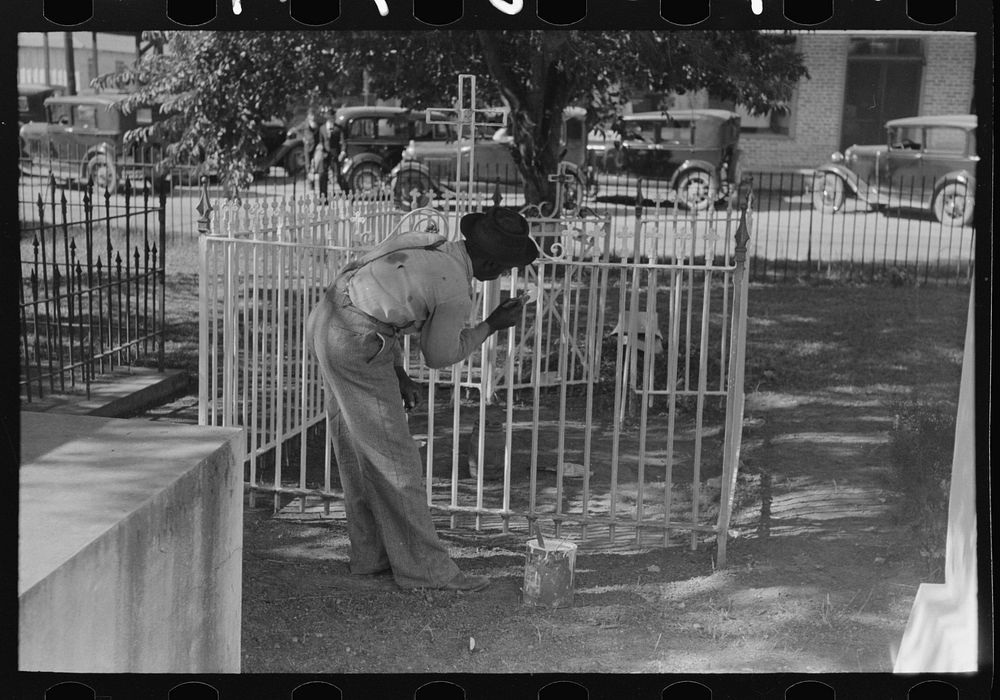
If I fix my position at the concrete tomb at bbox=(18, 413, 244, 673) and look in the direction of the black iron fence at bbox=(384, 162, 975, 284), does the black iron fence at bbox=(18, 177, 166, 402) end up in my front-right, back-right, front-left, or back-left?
front-left

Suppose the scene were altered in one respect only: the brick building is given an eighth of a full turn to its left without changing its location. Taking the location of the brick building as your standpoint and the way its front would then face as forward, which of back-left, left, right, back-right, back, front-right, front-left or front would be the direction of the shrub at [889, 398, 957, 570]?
front-right

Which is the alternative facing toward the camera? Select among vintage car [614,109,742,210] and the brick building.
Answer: the brick building

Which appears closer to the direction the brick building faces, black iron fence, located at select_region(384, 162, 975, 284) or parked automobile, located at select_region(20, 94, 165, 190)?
the black iron fence

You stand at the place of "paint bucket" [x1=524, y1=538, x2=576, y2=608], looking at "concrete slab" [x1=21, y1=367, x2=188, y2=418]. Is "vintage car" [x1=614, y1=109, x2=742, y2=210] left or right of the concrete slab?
right

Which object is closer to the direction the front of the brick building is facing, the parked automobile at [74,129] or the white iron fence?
the white iron fence

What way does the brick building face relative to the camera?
toward the camera

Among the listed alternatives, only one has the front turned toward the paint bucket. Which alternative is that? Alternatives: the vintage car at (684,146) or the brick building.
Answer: the brick building

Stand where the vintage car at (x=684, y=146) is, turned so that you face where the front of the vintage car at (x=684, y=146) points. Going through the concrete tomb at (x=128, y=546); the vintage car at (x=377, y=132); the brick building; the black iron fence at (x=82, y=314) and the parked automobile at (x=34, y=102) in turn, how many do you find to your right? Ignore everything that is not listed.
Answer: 1

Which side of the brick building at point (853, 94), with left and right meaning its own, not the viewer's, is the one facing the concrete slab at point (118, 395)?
front

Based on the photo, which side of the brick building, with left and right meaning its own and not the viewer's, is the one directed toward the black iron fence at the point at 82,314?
front

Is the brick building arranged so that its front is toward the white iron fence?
yes

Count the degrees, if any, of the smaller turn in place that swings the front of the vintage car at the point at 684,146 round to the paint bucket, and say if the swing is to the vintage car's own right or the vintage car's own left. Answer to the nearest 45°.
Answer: approximately 135° to the vintage car's own left

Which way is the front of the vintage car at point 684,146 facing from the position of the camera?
facing away from the viewer and to the left of the viewer

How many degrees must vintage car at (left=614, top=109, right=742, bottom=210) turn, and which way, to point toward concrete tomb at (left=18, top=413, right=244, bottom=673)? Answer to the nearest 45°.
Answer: approximately 135° to its left

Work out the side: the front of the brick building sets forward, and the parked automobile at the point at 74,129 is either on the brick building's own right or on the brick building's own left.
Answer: on the brick building's own right

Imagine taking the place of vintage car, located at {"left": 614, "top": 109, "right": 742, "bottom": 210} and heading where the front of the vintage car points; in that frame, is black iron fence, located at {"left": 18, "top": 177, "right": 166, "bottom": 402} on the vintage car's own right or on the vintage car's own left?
on the vintage car's own left

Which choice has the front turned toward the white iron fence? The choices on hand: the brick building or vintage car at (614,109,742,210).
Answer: the brick building

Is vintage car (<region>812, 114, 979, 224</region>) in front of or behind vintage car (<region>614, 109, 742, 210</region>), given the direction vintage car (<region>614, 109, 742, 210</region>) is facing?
behind

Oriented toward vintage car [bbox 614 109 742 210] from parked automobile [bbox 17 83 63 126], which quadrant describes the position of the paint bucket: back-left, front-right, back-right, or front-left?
front-right

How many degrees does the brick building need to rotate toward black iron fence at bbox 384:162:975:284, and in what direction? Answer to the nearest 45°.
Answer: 0° — it already faces it

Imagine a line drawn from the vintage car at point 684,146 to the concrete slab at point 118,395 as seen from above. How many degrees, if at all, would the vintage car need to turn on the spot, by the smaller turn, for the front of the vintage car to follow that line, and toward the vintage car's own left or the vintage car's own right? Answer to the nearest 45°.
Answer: approximately 135° to the vintage car's own left
